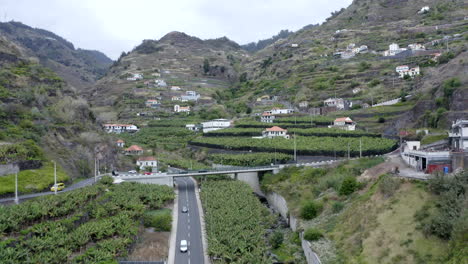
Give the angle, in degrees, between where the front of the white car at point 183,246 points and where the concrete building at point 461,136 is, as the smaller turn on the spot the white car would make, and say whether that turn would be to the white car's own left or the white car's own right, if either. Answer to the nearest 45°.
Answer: approximately 90° to the white car's own left

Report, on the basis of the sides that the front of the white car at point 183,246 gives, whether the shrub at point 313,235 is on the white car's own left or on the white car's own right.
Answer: on the white car's own left

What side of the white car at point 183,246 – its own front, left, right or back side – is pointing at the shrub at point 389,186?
left

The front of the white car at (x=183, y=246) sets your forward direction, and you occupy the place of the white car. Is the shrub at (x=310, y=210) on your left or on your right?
on your left

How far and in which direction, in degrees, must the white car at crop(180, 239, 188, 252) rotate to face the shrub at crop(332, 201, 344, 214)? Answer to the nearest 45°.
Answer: approximately 90° to its left

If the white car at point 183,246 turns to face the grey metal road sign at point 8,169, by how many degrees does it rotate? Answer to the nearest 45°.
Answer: approximately 135° to its right

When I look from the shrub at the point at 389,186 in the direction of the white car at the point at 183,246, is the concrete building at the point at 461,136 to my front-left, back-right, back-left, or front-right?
back-right

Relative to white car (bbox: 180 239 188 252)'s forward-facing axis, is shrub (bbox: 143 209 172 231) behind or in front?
behind

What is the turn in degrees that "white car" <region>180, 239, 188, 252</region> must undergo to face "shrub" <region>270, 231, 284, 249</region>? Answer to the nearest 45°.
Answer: approximately 90° to its left

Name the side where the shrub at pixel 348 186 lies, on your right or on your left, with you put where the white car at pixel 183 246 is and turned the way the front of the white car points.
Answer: on your left

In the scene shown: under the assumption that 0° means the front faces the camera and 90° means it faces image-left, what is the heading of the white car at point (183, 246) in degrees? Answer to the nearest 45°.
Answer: approximately 0°
